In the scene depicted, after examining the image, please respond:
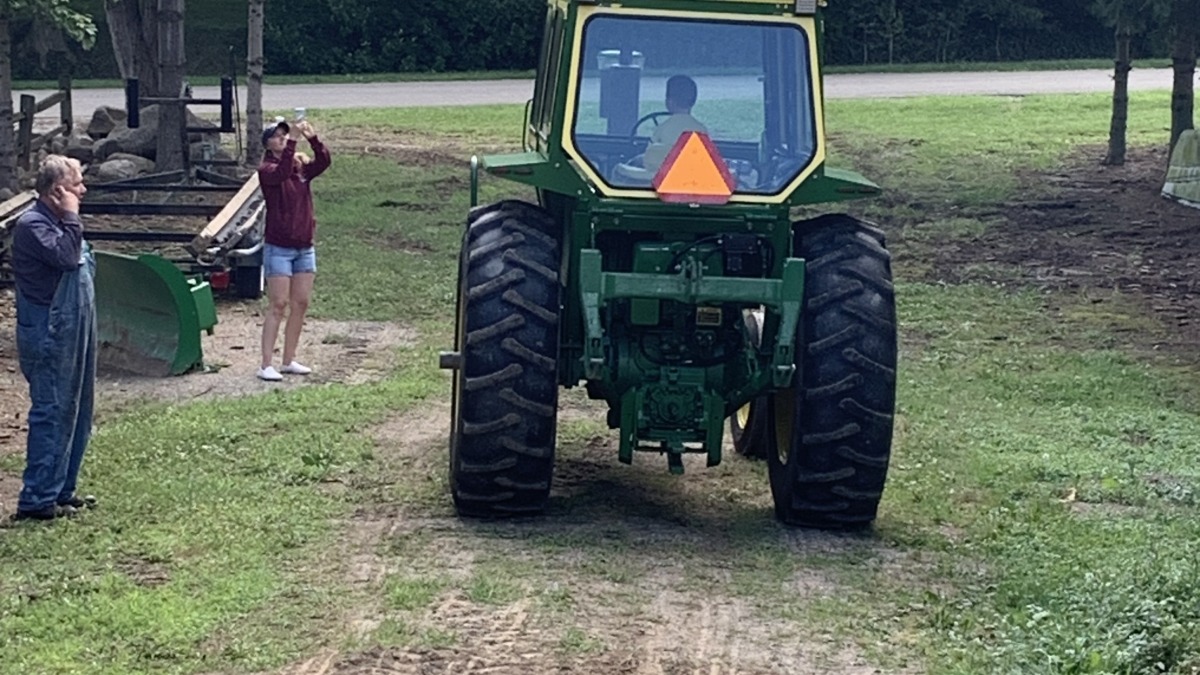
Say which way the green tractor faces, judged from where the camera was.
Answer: facing away from the viewer

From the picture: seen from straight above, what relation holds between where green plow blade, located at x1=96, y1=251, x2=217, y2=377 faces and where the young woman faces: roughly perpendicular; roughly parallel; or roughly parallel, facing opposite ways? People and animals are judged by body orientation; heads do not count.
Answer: roughly perpendicular

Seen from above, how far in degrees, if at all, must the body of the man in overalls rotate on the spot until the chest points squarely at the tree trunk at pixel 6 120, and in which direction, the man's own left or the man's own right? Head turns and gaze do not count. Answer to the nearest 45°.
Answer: approximately 90° to the man's own left

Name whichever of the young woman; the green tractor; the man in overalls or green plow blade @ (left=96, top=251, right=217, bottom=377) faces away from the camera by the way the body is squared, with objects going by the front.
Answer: the green tractor

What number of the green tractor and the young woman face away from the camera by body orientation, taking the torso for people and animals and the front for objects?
1

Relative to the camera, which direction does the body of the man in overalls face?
to the viewer's right

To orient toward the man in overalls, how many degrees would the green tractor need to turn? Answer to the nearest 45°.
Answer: approximately 90° to its left

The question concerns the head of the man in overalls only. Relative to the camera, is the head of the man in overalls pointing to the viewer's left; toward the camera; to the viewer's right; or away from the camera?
to the viewer's right

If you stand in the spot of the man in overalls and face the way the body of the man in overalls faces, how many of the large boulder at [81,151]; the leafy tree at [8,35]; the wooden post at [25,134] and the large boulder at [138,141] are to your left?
4
